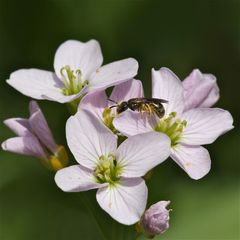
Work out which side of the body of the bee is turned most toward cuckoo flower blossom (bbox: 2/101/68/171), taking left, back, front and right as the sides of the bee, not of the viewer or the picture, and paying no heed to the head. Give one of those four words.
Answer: front

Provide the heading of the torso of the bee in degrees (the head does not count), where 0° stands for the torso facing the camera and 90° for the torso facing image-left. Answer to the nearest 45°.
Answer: approximately 90°
